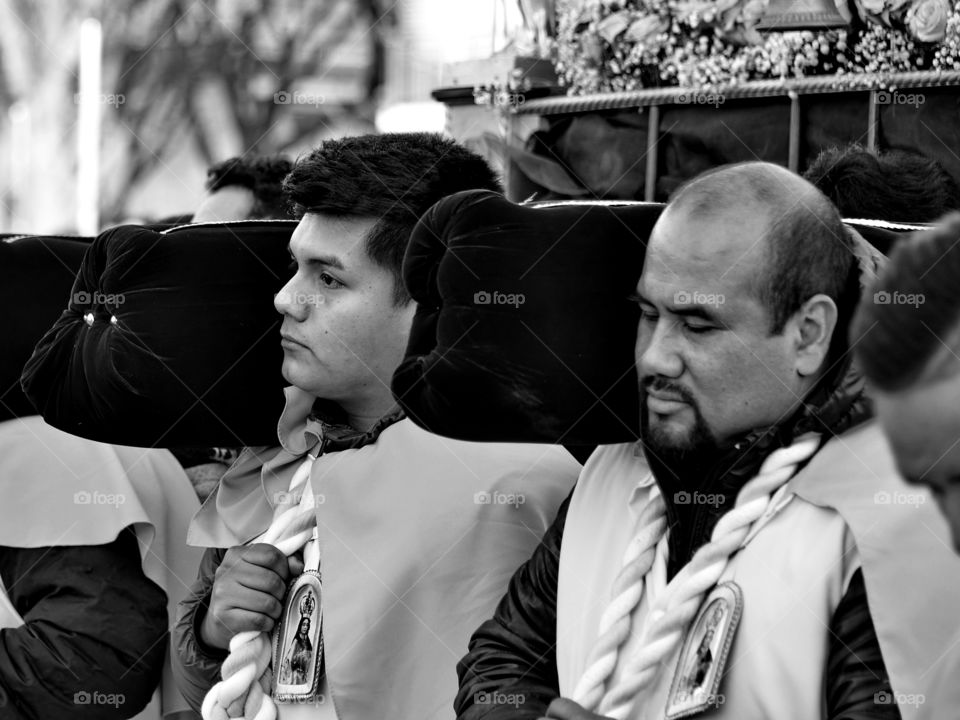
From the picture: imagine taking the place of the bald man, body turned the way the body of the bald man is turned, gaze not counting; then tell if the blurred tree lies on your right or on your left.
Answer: on your right

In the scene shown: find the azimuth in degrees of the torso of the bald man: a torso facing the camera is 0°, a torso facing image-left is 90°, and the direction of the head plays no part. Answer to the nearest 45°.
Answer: approximately 45°

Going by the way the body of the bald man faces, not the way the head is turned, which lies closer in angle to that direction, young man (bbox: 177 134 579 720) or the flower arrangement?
the young man

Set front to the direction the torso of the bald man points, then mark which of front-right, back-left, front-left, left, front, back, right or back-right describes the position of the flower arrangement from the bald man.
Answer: back-right

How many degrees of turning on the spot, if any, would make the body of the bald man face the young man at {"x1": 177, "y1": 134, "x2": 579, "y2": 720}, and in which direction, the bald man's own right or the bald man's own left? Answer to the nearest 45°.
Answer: approximately 90° to the bald man's own right

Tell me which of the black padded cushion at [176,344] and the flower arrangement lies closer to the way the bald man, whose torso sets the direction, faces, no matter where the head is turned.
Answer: the black padded cushion

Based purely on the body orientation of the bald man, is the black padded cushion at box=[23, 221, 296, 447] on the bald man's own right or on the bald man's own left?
on the bald man's own right

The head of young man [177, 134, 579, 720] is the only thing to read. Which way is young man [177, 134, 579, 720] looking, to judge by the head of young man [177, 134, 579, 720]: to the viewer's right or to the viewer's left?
to the viewer's left
